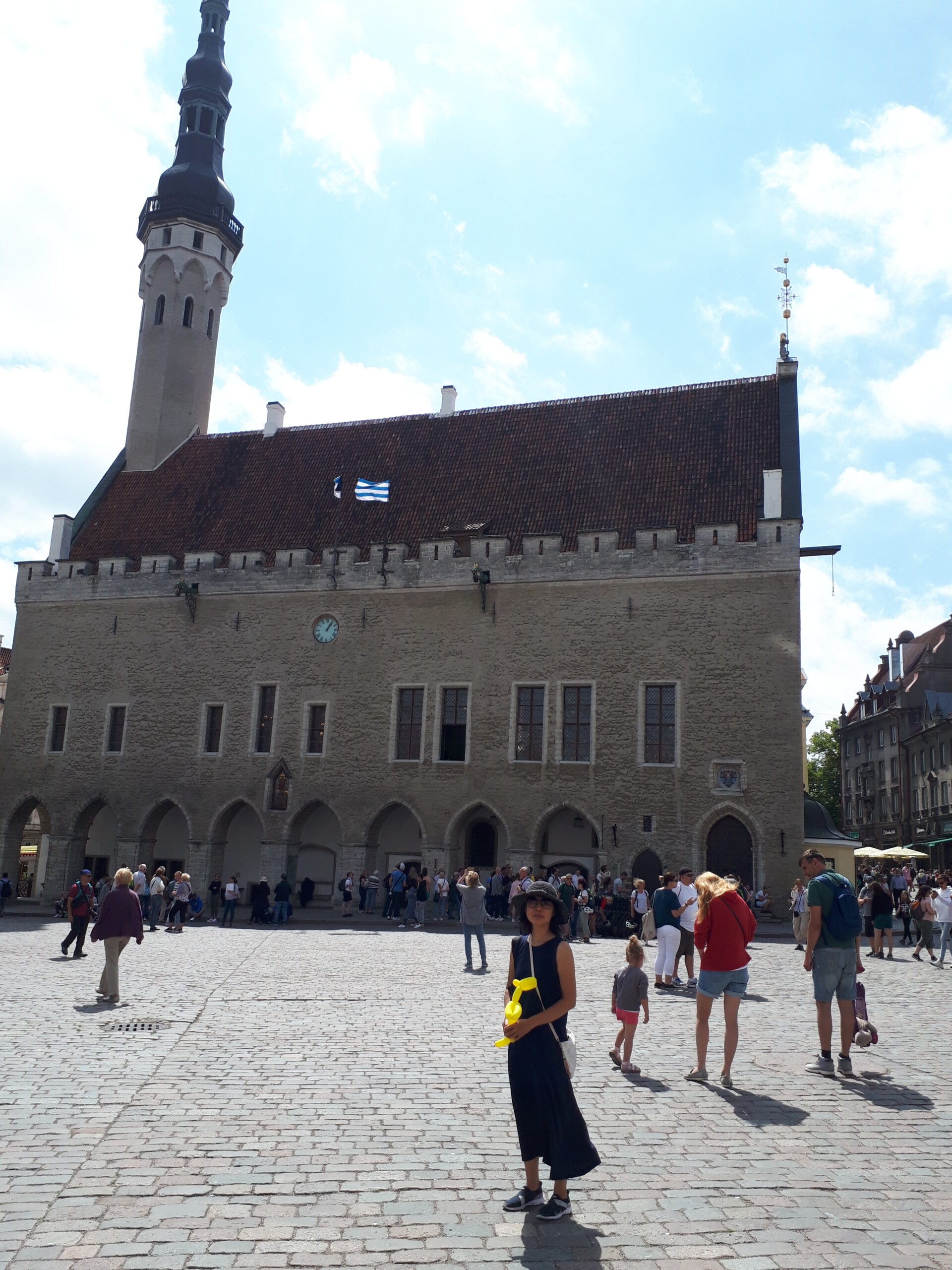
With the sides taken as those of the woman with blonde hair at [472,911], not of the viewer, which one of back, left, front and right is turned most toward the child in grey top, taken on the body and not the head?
back

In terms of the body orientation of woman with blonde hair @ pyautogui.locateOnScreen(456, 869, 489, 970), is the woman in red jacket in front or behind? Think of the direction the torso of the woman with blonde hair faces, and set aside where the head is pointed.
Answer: behind

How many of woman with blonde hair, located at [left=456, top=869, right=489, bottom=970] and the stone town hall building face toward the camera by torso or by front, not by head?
1

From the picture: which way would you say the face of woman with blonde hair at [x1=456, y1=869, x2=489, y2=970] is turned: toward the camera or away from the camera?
away from the camera

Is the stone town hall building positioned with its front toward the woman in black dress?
yes

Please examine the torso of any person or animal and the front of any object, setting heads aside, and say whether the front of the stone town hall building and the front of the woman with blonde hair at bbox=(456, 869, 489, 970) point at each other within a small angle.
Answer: yes

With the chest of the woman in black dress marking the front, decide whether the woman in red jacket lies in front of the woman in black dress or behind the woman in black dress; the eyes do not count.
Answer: behind

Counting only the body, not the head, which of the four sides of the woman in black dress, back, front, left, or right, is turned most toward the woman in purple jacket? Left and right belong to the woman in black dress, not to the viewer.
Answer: right

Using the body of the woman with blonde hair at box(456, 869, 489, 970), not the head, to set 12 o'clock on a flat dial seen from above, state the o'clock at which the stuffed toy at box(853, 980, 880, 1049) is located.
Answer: The stuffed toy is roughly at 5 o'clock from the woman with blonde hair.

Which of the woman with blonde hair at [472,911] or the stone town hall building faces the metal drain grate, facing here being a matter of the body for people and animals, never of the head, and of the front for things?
the stone town hall building

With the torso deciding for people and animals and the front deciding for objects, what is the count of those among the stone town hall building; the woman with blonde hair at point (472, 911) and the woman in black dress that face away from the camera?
1

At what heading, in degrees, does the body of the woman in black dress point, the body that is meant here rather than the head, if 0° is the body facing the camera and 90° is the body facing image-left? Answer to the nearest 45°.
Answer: approximately 45°

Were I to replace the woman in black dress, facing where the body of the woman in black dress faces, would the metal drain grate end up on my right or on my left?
on my right

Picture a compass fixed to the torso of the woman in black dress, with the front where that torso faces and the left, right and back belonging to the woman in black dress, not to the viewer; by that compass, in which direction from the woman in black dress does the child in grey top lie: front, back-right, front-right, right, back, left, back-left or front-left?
back-right

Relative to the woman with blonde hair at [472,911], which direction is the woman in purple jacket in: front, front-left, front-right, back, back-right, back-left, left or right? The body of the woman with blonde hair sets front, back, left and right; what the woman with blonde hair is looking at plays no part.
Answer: back-left

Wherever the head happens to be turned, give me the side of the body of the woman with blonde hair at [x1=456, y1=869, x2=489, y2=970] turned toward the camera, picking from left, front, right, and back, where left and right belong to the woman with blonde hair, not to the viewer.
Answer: back
